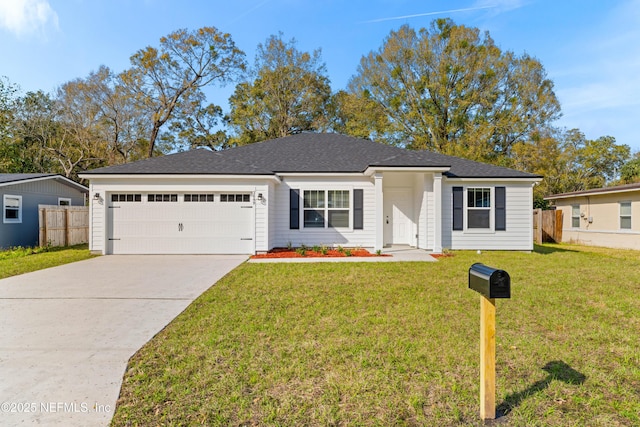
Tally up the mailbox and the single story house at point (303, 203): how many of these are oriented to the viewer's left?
0

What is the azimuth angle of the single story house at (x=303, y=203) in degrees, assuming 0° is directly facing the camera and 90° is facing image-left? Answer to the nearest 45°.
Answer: approximately 0°

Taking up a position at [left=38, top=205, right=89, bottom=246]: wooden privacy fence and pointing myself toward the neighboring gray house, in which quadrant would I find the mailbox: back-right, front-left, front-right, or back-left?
back-left

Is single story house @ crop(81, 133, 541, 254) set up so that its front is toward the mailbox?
yes

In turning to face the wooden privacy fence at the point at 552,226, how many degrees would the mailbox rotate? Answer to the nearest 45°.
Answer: approximately 135° to its left

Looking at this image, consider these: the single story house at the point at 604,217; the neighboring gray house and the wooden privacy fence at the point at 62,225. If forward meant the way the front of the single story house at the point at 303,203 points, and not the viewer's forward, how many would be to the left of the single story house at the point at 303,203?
1

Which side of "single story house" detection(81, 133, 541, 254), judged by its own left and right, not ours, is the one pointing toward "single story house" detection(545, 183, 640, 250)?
left

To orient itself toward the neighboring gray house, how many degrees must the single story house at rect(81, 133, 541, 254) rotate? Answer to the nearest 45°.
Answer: approximately 90° to its right
